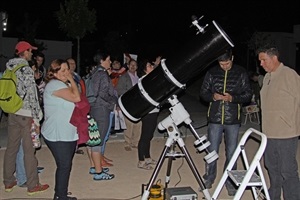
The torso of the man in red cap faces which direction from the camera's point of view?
to the viewer's right

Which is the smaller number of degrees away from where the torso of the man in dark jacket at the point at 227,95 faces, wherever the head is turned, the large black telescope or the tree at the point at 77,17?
the large black telescope

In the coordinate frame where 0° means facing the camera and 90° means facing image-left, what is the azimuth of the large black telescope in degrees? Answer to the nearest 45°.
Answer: approximately 270°

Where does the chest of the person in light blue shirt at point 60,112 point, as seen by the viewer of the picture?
to the viewer's right

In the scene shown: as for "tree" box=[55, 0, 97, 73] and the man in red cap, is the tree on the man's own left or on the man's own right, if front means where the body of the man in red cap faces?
on the man's own left

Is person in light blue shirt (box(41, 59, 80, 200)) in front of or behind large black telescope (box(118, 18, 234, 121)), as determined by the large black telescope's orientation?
behind

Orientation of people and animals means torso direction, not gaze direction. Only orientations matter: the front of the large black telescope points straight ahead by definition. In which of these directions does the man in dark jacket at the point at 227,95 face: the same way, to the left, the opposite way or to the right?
to the right
